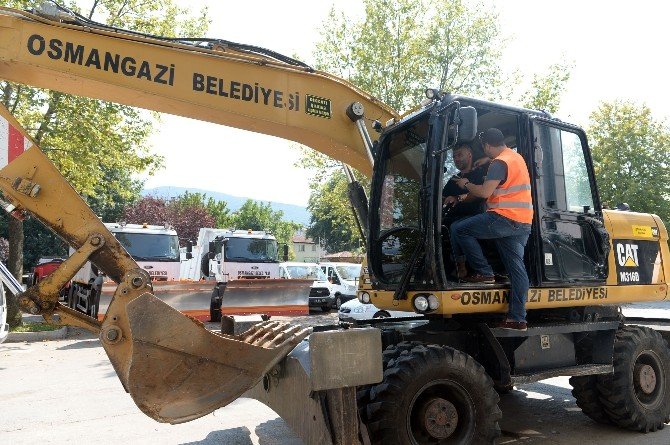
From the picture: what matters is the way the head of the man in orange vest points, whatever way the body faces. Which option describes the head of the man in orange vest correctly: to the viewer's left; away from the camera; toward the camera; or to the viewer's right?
to the viewer's left

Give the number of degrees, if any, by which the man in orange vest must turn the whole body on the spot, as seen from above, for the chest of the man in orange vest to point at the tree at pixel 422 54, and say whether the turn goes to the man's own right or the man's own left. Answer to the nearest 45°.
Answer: approximately 45° to the man's own right

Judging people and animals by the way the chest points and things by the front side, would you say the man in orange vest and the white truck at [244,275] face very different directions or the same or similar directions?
very different directions

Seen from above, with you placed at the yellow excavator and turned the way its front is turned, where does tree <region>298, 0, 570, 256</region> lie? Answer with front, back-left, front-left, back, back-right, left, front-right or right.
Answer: back-right

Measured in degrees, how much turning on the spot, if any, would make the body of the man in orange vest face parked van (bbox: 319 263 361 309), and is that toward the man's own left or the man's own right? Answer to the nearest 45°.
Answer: approximately 45° to the man's own right

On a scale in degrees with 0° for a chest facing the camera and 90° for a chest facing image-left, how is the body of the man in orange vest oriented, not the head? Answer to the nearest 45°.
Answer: approximately 135°

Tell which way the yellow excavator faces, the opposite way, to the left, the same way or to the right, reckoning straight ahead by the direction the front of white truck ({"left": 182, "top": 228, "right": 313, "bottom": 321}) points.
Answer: to the right

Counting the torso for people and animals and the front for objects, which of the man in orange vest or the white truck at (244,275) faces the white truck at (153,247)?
the man in orange vest
